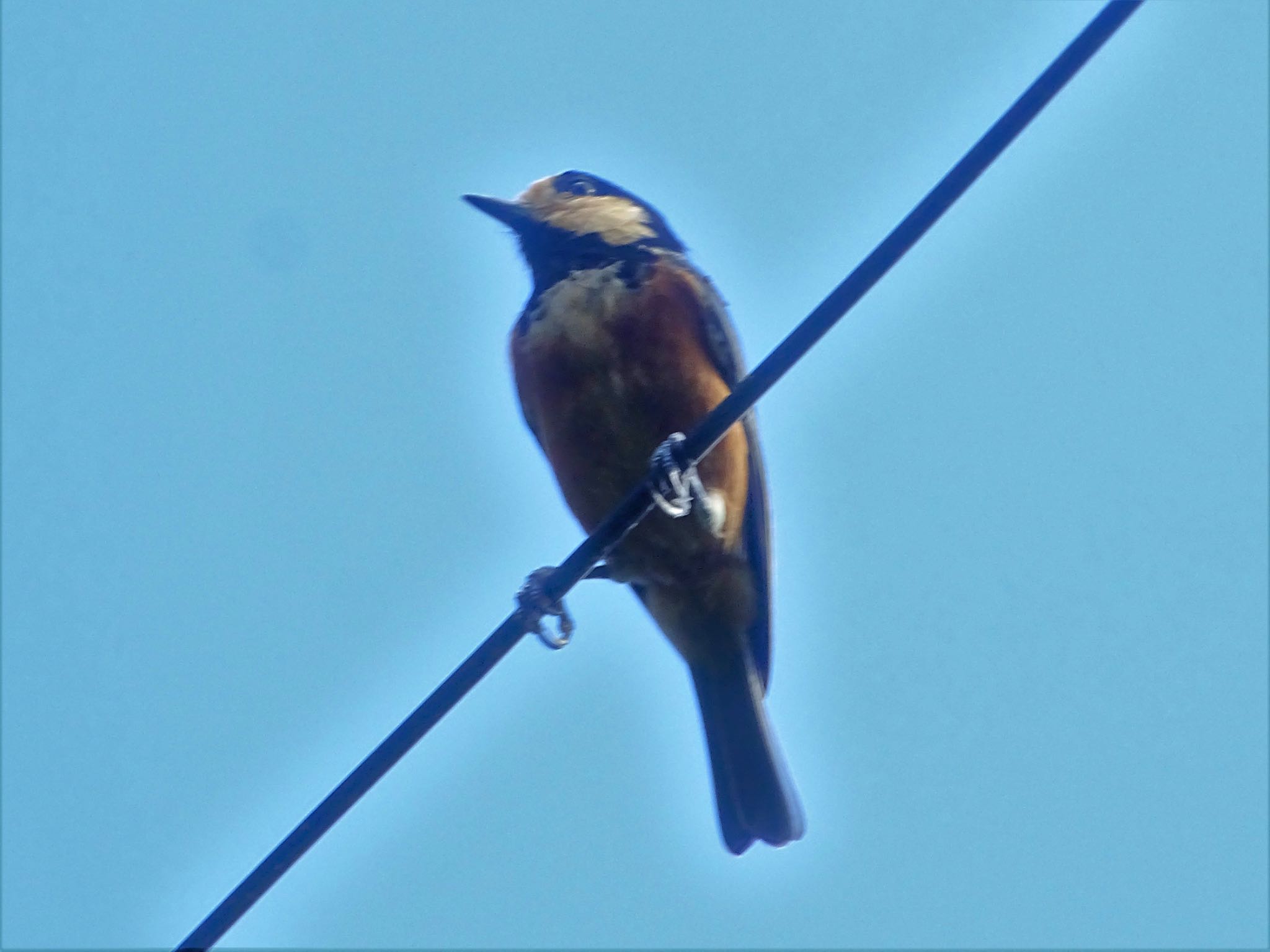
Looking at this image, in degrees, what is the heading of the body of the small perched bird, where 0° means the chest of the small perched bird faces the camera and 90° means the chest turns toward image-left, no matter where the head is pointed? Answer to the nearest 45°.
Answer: approximately 45°
